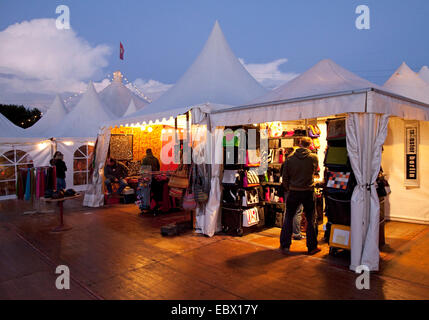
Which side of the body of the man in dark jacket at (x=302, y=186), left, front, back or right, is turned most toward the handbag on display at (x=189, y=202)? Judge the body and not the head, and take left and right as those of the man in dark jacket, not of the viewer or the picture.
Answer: left

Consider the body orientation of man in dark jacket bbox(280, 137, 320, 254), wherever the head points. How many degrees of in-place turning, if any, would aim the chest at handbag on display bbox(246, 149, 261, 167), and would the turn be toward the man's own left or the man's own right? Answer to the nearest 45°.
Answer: approximately 45° to the man's own left

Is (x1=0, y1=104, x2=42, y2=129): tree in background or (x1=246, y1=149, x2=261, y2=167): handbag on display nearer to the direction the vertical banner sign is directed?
the handbag on display

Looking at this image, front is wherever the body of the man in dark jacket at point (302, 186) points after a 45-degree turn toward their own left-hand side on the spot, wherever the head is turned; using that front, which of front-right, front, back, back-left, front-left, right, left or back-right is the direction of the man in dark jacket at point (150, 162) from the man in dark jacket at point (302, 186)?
front

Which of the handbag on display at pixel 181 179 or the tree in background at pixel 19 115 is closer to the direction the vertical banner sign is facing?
the handbag on display

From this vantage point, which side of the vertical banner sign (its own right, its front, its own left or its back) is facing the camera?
front

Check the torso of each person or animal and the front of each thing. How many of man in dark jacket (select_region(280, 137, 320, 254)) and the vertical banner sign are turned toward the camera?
1

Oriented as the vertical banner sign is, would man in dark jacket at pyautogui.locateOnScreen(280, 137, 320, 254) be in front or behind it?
in front

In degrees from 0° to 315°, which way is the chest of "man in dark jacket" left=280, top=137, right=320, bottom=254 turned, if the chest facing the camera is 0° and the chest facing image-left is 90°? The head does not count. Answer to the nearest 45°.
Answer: approximately 180°

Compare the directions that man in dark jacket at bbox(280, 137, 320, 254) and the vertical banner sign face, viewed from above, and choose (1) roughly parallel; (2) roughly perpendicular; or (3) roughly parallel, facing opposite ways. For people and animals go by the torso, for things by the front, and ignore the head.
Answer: roughly parallel, facing opposite ways
